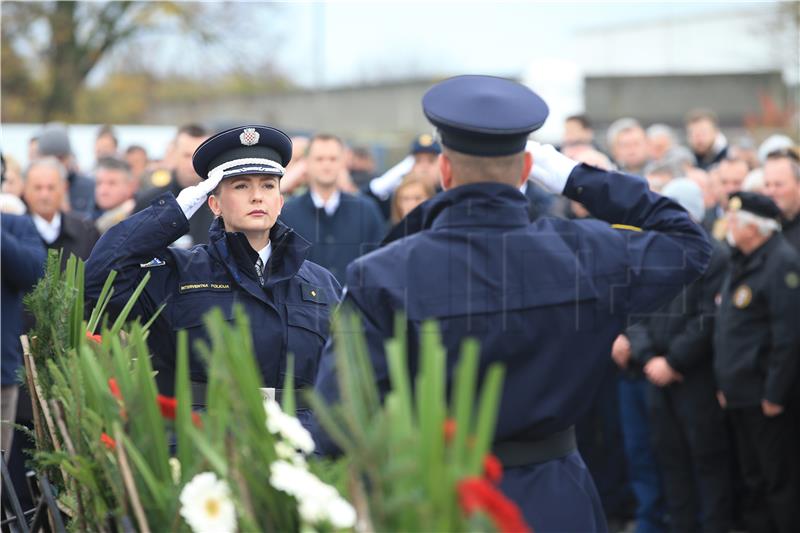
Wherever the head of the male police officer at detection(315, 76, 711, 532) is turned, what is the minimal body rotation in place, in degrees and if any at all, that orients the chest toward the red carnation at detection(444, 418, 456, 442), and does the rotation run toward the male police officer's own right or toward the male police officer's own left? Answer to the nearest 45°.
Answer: approximately 180°

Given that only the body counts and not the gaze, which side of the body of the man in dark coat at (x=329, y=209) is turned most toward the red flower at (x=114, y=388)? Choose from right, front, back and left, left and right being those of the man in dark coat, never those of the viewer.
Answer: front

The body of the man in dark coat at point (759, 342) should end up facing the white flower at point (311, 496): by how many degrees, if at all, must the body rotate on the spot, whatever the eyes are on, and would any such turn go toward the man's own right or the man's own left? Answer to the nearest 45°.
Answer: approximately 45° to the man's own left

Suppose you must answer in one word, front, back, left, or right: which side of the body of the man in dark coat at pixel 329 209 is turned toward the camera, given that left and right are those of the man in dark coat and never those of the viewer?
front

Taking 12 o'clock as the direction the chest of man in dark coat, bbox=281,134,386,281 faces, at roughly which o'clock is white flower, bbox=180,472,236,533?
The white flower is roughly at 12 o'clock from the man in dark coat.

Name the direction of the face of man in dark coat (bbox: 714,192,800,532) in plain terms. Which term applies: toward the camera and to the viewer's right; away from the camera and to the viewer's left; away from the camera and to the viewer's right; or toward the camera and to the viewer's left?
toward the camera and to the viewer's left

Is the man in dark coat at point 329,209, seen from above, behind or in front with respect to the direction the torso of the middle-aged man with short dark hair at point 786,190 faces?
in front

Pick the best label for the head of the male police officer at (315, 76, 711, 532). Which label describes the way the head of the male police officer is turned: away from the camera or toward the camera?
away from the camera

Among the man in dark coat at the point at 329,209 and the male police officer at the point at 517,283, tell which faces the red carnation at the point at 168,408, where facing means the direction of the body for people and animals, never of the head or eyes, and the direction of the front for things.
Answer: the man in dark coat

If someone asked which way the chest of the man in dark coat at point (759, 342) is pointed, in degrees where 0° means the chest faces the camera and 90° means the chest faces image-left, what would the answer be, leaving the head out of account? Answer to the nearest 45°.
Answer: approximately 45°

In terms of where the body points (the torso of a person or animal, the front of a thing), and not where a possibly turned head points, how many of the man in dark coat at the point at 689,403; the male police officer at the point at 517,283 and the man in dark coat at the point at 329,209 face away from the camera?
1

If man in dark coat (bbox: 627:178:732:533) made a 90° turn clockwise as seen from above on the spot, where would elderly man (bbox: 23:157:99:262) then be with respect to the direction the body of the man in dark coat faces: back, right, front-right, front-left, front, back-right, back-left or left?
front-left

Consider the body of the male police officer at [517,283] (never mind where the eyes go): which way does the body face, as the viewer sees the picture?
away from the camera

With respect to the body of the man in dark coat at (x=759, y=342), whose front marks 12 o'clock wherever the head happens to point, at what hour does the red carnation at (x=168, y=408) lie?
The red carnation is roughly at 11 o'clock from the man in dark coat.

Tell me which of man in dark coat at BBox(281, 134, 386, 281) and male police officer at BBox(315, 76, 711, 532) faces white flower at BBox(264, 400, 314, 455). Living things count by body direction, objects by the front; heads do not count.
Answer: the man in dark coat
